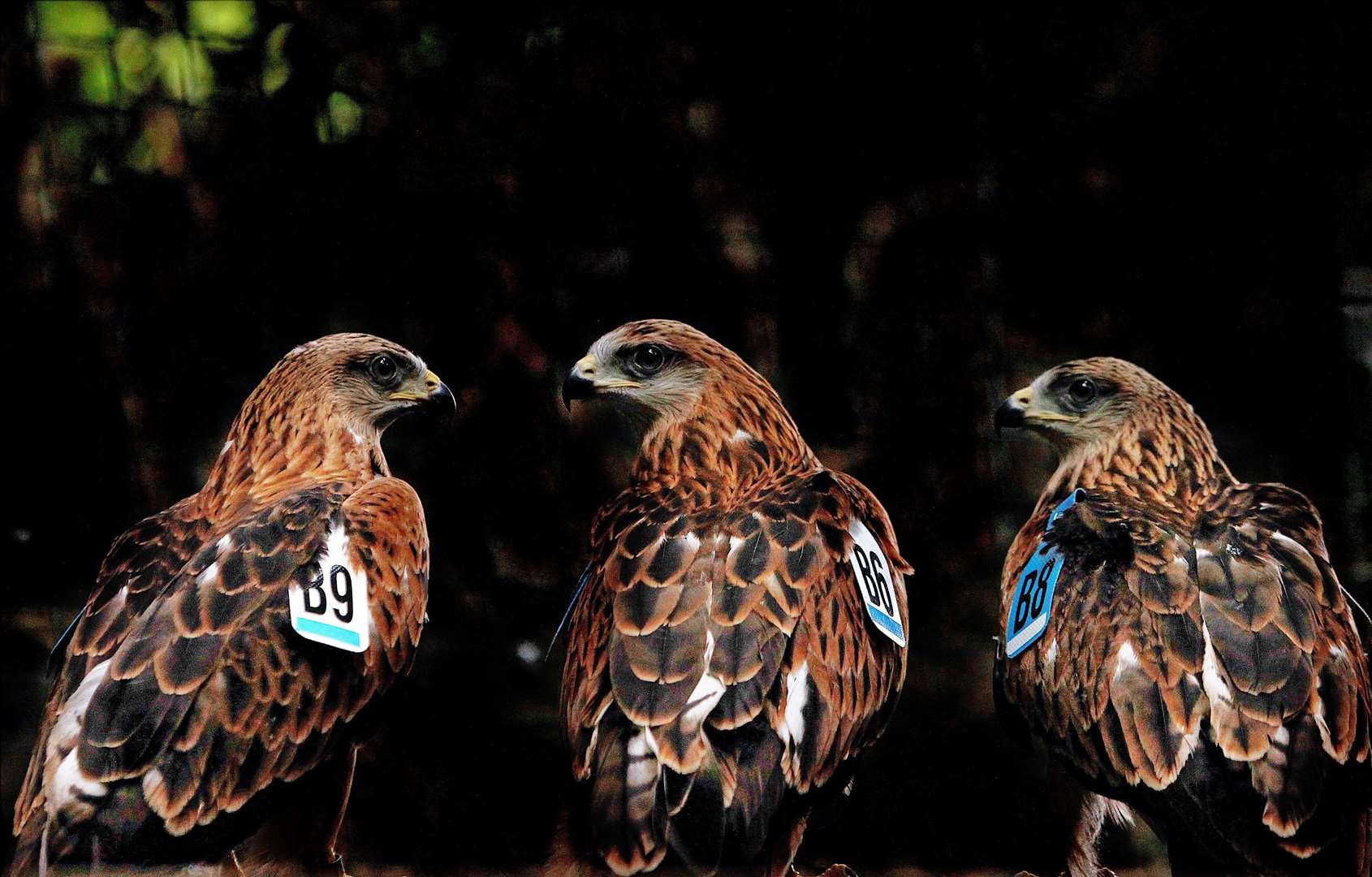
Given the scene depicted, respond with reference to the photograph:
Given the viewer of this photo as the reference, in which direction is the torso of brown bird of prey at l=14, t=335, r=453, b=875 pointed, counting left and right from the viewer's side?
facing away from the viewer and to the right of the viewer

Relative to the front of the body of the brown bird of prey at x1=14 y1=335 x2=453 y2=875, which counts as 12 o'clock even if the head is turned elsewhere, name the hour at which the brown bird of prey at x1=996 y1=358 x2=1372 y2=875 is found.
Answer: the brown bird of prey at x1=996 y1=358 x2=1372 y2=875 is roughly at 2 o'clock from the brown bird of prey at x1=14 y1=335 x2=453 y2=875.

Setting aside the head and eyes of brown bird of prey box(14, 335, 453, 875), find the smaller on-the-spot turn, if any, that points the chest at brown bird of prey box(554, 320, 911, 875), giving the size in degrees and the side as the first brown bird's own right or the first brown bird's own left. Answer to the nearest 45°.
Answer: approximately 45° to the first brown bird's own right

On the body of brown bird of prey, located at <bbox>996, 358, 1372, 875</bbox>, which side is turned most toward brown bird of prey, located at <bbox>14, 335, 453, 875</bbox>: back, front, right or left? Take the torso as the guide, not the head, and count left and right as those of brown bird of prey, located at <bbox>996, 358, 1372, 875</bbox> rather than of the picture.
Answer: left

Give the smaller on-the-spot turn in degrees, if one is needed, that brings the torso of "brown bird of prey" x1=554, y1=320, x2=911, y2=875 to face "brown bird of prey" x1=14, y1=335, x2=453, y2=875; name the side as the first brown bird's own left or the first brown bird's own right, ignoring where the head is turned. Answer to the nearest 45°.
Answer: approximately 90° to the first brown bird's own left

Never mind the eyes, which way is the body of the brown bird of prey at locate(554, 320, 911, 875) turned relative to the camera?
away from the camera

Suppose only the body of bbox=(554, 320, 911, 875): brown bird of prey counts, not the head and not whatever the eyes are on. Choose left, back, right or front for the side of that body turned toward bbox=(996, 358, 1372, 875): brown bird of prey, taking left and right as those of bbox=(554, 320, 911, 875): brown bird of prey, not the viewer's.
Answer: right

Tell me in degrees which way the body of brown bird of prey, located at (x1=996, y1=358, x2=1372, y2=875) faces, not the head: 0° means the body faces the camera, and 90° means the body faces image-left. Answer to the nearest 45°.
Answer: approximately 135°

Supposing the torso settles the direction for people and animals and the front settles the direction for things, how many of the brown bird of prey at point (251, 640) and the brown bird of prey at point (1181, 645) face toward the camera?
0

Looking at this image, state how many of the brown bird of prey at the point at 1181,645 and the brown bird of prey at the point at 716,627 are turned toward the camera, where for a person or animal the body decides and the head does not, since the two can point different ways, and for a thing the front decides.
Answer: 0

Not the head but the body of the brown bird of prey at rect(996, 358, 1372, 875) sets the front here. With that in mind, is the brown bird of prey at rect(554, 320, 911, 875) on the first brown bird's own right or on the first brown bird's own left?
on the first brown bird's own left
